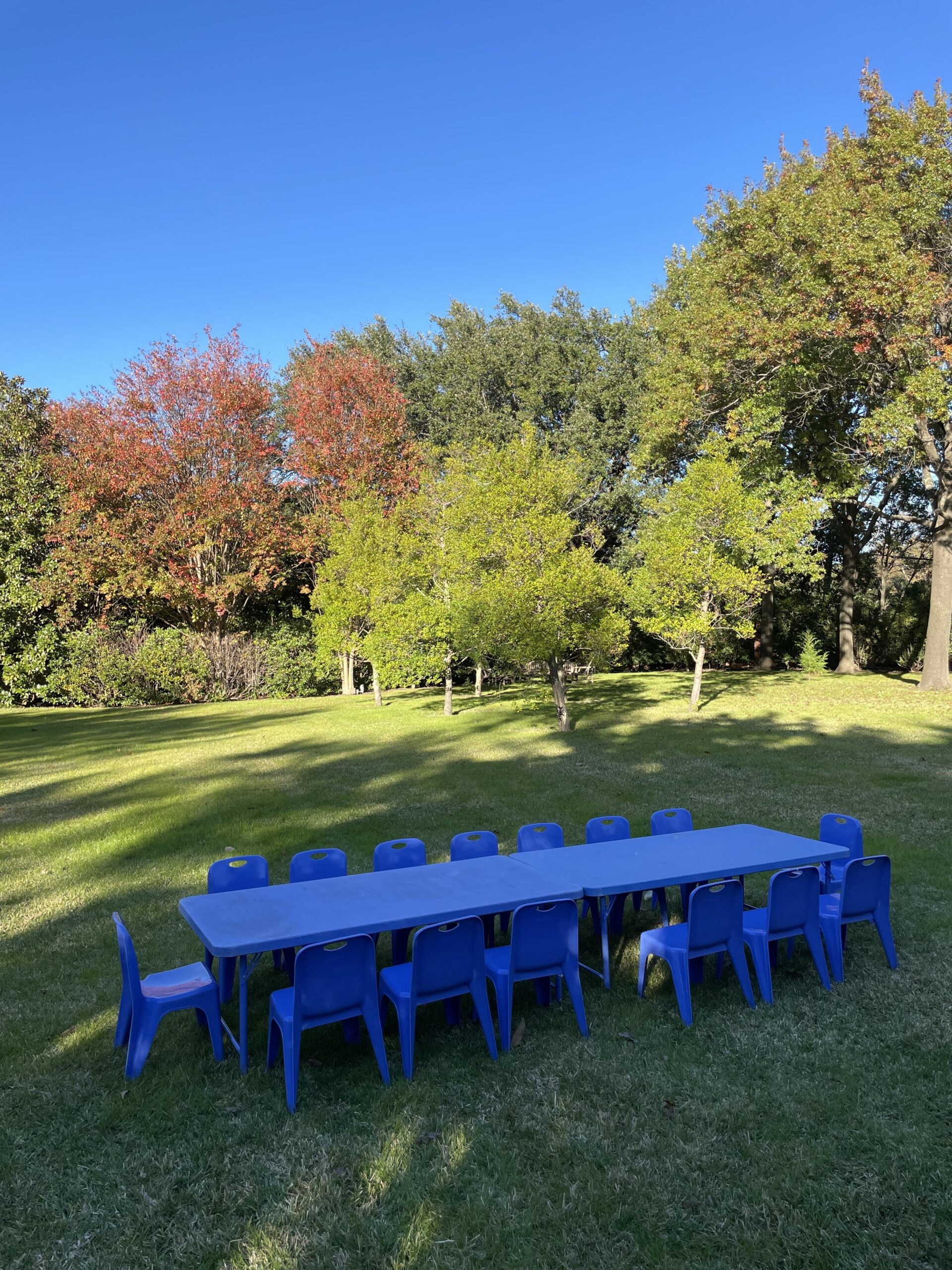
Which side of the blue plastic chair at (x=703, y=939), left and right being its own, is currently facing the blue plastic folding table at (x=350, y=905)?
left

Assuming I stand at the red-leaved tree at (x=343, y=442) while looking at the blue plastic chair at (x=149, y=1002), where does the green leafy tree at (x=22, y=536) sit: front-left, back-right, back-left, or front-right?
front-right

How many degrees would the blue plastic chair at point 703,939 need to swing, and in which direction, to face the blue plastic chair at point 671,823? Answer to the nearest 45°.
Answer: approximately 45° to its right

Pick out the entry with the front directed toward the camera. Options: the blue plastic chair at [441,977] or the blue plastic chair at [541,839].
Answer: the blue plastic chair at [541,839]

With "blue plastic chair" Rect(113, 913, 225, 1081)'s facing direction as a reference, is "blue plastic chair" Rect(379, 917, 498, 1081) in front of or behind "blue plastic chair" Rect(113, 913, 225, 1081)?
in front

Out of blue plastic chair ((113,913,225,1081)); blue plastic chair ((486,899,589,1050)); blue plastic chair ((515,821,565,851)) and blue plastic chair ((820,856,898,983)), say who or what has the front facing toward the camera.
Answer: blue plastic chair ((515,821,565,851))

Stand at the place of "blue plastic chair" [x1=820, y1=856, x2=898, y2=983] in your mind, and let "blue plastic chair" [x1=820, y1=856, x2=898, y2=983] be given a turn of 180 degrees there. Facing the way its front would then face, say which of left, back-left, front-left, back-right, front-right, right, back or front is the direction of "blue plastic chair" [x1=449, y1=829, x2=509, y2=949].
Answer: back-right

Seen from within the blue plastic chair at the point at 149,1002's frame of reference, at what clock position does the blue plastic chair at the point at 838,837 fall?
the blue plastic chair at the point at 838,837 is roughly at 12 o'clock from the blue plastic chair at the point at 149,1002.

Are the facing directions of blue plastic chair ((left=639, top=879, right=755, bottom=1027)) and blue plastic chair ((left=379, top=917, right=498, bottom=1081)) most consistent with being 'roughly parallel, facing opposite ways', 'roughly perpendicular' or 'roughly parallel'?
roughly parallel

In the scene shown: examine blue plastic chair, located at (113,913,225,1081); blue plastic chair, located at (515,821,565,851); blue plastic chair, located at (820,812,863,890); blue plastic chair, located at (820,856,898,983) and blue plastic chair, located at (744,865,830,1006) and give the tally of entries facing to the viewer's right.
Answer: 1

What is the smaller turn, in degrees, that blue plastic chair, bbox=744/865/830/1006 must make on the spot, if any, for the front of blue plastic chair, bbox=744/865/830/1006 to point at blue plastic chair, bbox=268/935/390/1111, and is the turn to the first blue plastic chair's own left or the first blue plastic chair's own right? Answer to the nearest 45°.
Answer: approximately 90° to the first blue plastic chair's own left

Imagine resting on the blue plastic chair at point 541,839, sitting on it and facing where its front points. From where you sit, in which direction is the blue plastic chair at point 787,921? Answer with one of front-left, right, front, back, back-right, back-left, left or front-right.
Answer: front-left

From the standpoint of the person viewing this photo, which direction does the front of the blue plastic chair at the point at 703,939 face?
facing away from the viewer and to the left of the viewer

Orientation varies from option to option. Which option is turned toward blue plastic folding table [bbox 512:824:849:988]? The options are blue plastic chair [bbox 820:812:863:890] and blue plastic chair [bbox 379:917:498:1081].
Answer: blue plastic chair [bbox 820:812:863:890]

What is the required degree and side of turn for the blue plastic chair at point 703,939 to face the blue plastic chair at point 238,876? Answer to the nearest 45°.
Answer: approximately 45° to its left

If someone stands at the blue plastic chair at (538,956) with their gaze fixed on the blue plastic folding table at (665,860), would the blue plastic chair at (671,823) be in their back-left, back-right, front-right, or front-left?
front-left

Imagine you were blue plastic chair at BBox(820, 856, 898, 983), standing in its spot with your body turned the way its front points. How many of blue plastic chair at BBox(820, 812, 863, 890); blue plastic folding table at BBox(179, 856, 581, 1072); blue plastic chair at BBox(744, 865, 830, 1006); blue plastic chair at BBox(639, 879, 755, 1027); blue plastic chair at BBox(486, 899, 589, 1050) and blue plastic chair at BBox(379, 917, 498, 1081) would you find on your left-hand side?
5
